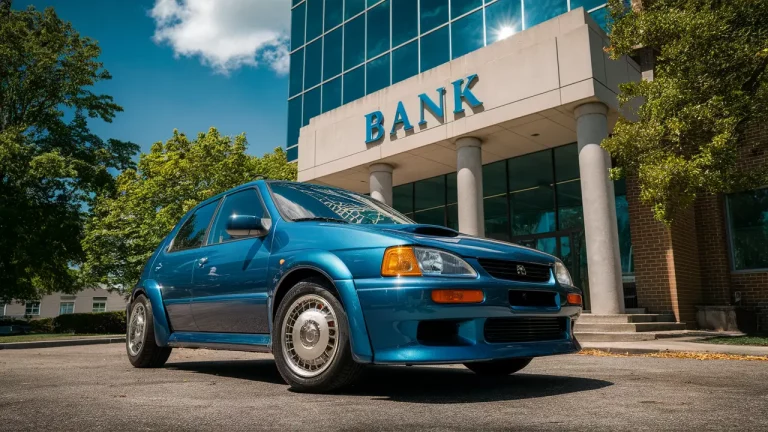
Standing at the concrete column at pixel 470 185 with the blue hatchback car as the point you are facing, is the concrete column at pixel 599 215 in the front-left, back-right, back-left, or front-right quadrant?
front-left

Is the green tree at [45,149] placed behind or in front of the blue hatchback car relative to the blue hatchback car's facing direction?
behind

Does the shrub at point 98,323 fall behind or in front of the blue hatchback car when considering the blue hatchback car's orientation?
behind

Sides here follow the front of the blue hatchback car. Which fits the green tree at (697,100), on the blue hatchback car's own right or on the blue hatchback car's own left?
on the blue hatchback car's own left

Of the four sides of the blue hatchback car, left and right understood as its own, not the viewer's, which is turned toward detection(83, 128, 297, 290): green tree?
back

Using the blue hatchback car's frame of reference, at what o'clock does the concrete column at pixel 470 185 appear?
The concrete column is roughly at 8 o'clock from the blue hatchback car.

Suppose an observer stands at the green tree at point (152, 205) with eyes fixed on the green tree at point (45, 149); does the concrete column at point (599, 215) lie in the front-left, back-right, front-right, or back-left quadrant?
back-left

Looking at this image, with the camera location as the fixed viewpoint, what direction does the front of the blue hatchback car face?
facing the viewer and to the right of the viewer

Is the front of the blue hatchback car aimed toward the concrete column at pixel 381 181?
no

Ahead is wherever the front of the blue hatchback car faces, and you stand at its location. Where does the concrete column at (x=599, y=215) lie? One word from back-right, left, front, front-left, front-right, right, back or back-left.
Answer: left

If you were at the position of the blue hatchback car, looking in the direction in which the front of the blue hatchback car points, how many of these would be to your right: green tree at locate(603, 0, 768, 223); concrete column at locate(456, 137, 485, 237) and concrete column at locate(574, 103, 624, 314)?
0
